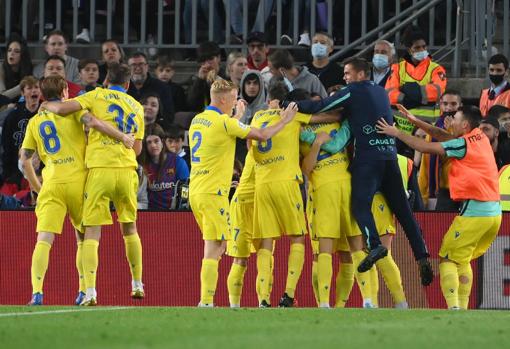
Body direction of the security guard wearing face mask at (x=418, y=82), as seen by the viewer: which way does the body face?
toward the camera

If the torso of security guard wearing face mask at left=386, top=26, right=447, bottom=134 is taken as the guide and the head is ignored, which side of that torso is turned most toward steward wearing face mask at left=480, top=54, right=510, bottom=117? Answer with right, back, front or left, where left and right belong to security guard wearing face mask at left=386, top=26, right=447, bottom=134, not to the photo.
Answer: left

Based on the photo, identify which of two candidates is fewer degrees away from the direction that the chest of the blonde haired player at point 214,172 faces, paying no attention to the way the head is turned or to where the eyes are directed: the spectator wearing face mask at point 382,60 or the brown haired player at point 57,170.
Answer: the spectator wearing face mask

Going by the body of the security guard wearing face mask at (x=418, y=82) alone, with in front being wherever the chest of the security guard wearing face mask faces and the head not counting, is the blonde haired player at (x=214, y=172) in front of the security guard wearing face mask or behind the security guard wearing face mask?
in front
